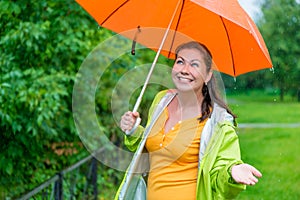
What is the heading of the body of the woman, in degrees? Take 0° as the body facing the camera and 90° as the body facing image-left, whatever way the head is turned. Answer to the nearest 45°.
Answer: approximately 45°

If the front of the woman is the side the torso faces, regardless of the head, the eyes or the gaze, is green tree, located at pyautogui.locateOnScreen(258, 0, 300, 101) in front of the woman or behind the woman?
behind

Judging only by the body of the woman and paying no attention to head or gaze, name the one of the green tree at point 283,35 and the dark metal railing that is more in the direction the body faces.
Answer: the dark metal railing

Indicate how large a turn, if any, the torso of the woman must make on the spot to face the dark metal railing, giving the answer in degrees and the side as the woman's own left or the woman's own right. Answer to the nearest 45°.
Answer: approximately 90° to the woman's own right
